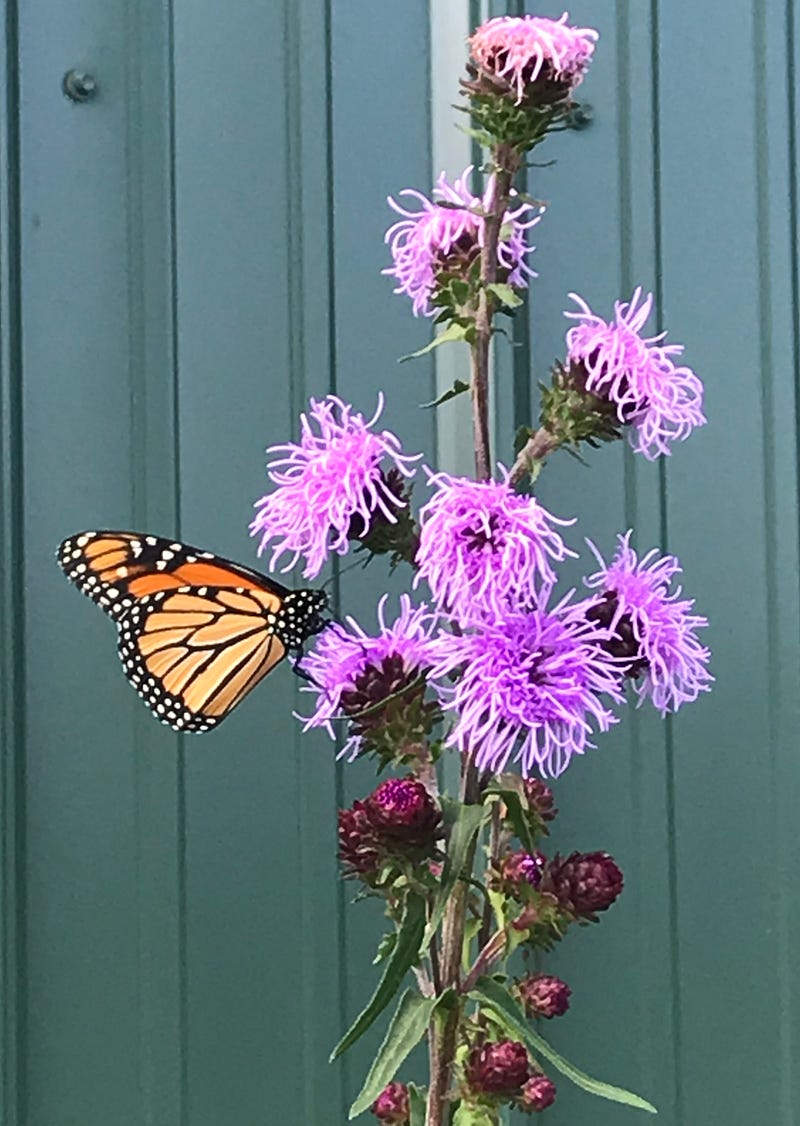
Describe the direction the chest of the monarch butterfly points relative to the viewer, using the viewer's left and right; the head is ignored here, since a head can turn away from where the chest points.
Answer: facing to the right of the viewer
